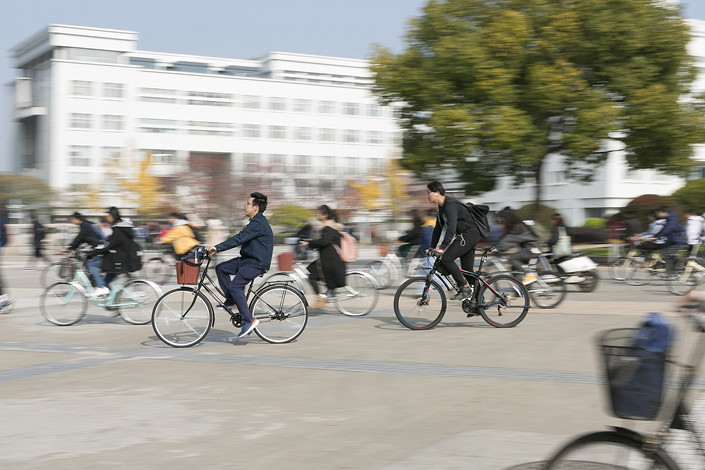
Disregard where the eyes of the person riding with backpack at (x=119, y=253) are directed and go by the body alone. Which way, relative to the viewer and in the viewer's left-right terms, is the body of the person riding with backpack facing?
facing to the left of the viewer

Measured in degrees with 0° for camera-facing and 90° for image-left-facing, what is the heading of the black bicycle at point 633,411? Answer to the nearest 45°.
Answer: approximately 90°

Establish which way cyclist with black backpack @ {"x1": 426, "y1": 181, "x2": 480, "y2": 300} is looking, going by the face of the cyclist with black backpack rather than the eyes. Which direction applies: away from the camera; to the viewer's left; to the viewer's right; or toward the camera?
to the viewer's left

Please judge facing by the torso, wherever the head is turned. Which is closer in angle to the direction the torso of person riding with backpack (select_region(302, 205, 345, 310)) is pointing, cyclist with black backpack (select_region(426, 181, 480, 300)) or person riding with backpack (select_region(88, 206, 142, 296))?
the person riding with backpack

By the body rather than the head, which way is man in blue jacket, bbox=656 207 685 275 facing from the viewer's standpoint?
to the viewer's left

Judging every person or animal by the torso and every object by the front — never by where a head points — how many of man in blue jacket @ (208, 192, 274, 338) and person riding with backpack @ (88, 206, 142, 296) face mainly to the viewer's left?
2

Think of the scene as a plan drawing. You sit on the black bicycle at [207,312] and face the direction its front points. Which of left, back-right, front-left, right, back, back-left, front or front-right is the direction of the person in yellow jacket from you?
right

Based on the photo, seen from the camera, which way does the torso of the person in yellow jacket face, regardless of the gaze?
to the viewer's left

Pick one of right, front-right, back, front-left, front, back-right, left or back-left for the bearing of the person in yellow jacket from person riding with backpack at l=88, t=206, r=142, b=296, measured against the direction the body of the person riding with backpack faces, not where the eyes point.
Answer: back-right

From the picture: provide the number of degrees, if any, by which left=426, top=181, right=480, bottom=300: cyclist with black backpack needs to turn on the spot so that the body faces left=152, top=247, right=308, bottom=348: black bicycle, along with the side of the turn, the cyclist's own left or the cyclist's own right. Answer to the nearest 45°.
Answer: approximately 45° to the cyclist's own left

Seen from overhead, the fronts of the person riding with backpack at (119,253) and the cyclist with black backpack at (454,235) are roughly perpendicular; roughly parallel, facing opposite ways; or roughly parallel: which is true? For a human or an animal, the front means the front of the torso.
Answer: roughly parallel

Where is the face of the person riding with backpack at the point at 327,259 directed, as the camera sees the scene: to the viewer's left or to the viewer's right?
to the viewer's left

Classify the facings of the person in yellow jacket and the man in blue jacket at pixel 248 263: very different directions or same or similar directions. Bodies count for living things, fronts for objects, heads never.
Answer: same or similar directions

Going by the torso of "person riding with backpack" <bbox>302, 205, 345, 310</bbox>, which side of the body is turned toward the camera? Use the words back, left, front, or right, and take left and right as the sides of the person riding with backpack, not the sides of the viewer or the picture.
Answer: left

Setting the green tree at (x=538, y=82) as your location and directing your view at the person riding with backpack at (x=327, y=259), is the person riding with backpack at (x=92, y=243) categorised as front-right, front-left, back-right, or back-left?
front-right

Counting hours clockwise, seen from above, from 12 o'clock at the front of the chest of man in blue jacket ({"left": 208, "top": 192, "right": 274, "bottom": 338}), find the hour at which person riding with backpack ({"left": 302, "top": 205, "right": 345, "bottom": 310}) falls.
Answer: The person riding with backpack is roughly at 4 o'clock from the man in blue jacket.

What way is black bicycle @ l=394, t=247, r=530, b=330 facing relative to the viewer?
to the viewer's left
